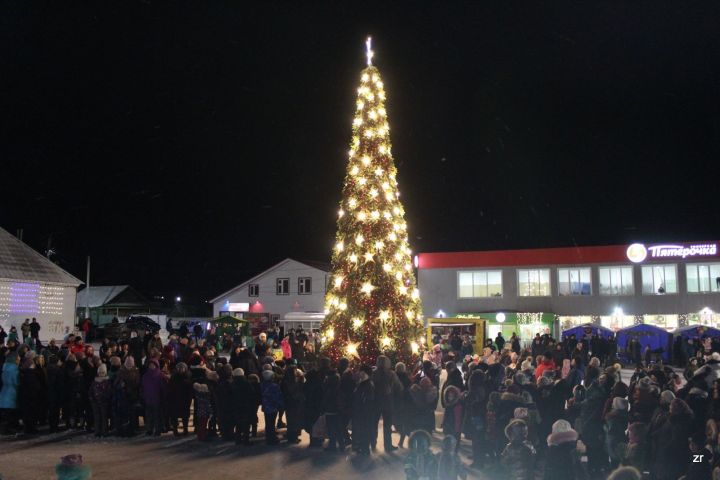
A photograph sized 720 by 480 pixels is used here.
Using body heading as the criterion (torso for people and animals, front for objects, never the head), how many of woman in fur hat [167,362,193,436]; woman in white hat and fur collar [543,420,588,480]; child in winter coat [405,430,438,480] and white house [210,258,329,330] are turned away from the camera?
3

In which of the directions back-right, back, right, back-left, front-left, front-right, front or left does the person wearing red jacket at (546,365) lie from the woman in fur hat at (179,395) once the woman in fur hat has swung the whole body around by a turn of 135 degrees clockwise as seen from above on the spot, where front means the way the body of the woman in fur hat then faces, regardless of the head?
front-left

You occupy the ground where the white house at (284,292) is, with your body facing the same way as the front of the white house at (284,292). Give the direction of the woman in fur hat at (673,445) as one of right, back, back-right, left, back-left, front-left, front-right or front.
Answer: front

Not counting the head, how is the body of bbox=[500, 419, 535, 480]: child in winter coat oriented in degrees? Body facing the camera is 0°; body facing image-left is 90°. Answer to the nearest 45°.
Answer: approximately 180°

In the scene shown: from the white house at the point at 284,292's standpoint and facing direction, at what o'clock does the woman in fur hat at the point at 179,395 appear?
The woman in fur hat is roughly at 12 o'clock from the white house.

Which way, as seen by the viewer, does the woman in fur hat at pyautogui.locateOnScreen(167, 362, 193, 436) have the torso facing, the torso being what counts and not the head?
away from the camera

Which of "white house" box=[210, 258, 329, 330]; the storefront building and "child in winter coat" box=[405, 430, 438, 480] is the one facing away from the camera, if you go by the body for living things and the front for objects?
the child in winter coat

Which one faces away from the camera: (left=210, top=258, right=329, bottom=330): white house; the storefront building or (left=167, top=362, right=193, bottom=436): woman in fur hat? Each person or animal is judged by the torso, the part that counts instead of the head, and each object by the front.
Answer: the woman in fur hat

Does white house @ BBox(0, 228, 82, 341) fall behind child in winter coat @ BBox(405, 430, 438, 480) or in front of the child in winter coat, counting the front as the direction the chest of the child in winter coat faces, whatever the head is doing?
in front

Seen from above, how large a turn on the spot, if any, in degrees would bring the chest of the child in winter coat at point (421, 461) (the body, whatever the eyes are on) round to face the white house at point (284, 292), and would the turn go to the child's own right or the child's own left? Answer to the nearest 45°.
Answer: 0° — they already face it

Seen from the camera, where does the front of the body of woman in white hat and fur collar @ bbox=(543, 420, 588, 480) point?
away from the camera

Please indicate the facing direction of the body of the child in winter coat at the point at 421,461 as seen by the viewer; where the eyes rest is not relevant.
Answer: away from the camera

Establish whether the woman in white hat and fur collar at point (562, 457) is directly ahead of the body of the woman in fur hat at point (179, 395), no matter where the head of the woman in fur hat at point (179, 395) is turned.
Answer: no

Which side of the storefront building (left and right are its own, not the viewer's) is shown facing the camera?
front

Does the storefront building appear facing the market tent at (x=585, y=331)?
yes

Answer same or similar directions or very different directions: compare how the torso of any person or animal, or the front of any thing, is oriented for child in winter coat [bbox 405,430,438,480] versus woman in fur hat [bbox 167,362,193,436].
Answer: same or similar directions

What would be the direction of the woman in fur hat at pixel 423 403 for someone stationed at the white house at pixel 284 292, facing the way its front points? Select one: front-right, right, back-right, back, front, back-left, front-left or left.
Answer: front

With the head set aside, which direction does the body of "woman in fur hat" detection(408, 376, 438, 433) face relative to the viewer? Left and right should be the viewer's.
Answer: facing away from the viewer

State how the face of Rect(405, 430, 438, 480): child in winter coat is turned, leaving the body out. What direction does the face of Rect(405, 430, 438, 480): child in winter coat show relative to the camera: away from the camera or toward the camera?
away from the camera
